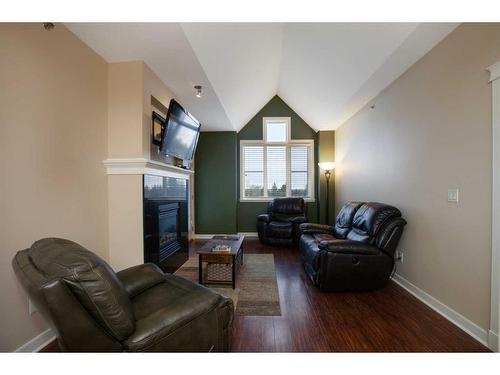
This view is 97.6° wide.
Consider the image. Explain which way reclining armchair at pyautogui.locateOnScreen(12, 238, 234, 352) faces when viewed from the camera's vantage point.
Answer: facing away from the viewer and to the right of the viewer

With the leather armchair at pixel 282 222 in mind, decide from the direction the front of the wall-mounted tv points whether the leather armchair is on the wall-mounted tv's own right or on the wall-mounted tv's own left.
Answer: on the wall-mounted tv's own left

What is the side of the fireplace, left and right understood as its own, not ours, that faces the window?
left

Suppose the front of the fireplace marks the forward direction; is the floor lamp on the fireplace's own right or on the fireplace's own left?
on the fireplace's own left

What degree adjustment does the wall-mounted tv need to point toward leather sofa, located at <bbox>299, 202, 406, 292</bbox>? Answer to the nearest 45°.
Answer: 0° — it already faces it

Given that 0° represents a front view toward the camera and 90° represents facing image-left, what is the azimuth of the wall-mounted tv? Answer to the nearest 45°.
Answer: approximately 315°

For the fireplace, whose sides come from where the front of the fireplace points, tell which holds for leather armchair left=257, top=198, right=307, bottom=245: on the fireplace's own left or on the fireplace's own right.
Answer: on the fireplace's own left
